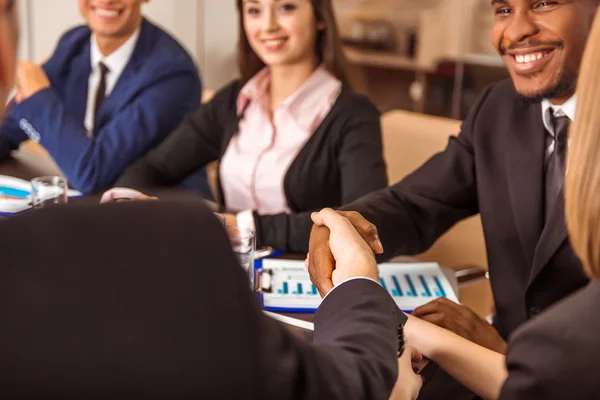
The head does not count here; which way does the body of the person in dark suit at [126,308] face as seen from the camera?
away from the camera

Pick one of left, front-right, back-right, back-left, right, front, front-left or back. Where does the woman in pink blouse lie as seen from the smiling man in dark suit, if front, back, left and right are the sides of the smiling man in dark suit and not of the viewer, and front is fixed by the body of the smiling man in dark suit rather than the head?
right

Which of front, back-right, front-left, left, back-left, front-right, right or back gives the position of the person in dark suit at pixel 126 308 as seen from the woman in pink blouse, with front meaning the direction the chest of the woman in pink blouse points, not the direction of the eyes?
front-left

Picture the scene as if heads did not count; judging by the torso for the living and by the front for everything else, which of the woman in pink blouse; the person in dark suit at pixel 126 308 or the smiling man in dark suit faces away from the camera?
the person in dark suit

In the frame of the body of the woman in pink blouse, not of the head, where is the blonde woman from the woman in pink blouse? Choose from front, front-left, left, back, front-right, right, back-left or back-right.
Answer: front-left

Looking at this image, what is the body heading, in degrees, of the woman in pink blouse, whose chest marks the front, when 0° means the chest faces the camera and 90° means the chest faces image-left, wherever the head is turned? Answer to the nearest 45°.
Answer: approximately 45°

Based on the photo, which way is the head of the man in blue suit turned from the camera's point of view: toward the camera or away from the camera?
toward the camera

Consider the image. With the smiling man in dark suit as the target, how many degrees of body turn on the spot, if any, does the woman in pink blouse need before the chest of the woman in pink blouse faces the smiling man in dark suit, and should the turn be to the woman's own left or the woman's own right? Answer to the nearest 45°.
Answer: approximately 90° to the woman's own left

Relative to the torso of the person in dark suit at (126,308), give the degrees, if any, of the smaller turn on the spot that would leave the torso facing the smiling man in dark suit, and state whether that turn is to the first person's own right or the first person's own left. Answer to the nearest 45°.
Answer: approximately 45° to the first person's own right

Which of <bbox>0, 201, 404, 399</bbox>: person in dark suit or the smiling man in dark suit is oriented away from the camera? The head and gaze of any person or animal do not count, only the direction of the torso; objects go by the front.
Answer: the person in dark suit

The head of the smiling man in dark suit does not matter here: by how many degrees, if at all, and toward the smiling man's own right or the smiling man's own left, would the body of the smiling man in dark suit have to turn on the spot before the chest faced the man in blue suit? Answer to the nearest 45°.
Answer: approximately 90° to the smiling man's own right

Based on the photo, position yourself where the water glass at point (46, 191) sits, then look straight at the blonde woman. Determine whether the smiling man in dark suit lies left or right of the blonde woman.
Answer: left

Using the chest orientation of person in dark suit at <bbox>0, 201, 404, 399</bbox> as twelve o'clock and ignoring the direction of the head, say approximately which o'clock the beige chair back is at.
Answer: The beige chair back is roughly at 1 o'clock from the person in dark suit.

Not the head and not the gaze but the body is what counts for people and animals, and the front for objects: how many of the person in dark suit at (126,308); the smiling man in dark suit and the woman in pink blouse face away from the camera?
1

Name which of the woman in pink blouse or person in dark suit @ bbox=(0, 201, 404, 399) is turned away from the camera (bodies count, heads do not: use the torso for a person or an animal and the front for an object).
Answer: the person in dark suit
